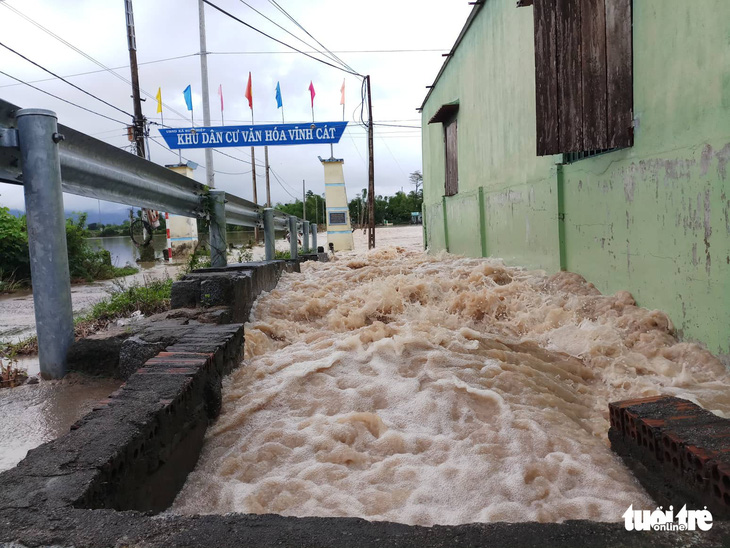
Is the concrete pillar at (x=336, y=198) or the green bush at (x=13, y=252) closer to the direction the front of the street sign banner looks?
the green bush

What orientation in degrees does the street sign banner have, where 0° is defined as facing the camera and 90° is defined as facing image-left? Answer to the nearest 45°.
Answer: approximately 0°

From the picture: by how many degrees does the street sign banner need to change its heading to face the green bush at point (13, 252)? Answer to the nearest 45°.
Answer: approximately 45° to its right

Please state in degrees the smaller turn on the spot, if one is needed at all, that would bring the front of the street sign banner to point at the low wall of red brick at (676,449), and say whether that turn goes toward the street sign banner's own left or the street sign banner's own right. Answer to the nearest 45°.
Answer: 0° — it already faces it
